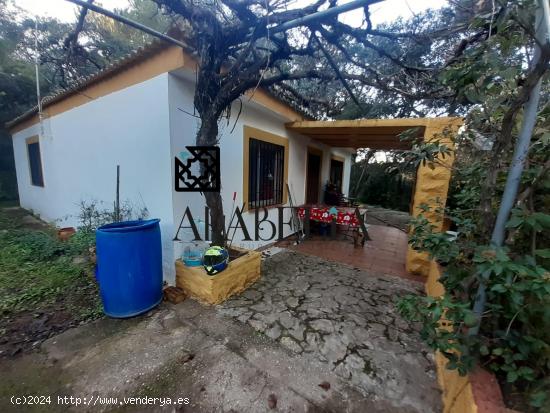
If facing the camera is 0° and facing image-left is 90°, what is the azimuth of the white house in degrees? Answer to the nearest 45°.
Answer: approximately 315°

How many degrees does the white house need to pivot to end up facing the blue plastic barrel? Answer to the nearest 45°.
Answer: approximately 45° to its right

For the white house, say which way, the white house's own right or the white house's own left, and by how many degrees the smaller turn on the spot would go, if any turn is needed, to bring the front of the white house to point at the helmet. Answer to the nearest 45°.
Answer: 0° — it already faces it
